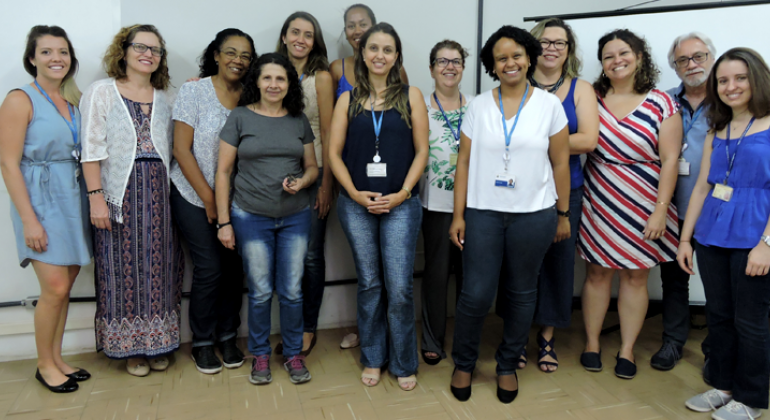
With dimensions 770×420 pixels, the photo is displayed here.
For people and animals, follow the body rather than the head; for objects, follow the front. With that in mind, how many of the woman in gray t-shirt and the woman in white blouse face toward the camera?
2

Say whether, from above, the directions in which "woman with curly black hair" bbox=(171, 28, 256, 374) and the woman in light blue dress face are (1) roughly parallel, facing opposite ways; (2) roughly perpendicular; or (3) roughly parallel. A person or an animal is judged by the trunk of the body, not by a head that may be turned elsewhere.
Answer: roughly parallel

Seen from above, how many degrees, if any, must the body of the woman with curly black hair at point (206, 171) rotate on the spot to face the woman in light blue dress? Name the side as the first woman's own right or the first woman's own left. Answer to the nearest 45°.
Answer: approximately 135° to the first woman's own right

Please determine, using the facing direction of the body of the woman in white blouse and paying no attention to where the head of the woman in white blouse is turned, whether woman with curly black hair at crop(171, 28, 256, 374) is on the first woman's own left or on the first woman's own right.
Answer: on the first woman's own right

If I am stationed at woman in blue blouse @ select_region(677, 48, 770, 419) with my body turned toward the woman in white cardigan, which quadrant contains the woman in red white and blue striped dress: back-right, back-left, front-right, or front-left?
front-right

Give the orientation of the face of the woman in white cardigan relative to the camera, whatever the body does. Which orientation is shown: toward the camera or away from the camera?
toward the camera

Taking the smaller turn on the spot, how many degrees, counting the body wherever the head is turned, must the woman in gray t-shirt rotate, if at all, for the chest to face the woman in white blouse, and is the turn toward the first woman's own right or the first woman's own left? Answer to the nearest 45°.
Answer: approximately 45° to the first woman's own left

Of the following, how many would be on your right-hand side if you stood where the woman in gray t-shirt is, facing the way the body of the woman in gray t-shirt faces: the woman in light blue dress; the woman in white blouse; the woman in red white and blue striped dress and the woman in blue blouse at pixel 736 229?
1

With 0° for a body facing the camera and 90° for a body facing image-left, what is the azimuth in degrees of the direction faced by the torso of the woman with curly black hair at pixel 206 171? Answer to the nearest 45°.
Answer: approximately 315°

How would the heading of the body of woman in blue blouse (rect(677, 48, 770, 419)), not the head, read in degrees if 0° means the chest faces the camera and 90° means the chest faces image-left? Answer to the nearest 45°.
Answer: approximately 45°

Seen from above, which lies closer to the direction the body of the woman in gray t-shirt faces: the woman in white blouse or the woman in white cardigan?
the woman in white blouse

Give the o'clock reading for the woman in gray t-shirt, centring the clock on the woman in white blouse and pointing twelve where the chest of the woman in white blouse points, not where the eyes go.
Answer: The woman in gray t-shirt is roughly at 3 o'clock from the woman in white blouse.

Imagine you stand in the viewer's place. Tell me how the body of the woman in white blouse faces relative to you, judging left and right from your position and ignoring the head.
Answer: facing the viewer

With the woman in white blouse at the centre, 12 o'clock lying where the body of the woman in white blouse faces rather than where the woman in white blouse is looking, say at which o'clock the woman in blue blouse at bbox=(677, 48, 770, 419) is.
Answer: The woman in blue blouse is roughly at 9 o'clock from the woman in white blouse.
